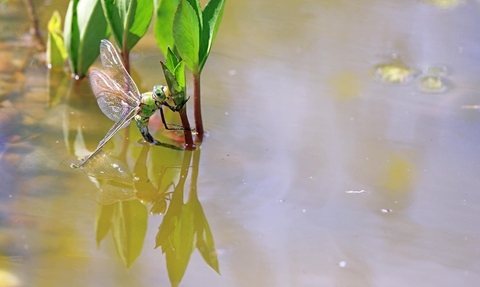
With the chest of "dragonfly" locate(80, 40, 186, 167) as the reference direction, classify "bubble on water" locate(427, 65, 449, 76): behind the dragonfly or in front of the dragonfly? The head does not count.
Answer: in front

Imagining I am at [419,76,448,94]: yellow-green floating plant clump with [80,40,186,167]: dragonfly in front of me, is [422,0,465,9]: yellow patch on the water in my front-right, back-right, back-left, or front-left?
back-right

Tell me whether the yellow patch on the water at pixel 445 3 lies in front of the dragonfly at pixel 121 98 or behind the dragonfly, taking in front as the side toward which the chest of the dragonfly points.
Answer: in front

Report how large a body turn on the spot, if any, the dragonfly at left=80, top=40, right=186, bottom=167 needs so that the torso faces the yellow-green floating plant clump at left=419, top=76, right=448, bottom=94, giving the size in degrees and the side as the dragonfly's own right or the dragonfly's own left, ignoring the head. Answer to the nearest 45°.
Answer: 0° — it already faces it

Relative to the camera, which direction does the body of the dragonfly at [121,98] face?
to the viewer's right

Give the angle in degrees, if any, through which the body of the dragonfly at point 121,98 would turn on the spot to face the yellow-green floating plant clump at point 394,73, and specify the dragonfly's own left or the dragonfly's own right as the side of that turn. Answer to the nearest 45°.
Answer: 0° — it already faces it
